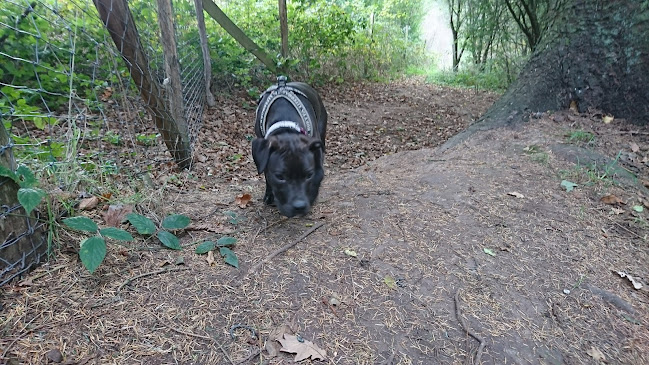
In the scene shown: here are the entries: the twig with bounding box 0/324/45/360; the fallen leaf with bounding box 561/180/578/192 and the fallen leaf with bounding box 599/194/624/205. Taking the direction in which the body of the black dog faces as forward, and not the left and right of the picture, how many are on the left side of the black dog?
2

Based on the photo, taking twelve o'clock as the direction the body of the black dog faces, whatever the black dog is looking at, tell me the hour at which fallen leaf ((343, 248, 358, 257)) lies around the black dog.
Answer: The fallen leaf is roughly at 11 o'clock from the black dog.

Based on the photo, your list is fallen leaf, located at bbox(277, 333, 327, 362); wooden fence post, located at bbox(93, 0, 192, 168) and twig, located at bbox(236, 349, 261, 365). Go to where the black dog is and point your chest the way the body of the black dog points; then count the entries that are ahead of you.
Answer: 2

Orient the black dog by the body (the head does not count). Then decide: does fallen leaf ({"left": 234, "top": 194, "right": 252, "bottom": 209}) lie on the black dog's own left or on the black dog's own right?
on the black dog's own right

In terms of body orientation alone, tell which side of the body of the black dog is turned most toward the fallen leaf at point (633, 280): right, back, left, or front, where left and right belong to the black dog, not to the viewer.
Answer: left

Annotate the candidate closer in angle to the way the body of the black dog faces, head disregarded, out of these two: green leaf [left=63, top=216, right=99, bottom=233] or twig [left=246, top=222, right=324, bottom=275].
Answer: the twig

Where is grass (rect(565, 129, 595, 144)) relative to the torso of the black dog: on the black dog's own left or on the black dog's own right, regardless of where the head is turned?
on the black dog's own left

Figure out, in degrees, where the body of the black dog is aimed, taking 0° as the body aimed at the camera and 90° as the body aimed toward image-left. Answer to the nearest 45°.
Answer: approximately 0°

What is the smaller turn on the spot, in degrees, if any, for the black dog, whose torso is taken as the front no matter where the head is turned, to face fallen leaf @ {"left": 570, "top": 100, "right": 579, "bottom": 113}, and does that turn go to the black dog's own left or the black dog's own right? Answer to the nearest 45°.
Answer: approximately 135° to the black dog's own left

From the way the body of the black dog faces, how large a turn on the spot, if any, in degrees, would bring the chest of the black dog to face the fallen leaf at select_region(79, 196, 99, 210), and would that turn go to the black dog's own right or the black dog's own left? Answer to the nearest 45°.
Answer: approximately 90° to the black dog's own right

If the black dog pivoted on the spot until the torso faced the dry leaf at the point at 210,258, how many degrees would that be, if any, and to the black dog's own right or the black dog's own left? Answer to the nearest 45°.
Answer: approximately 45° to the black dog's own right

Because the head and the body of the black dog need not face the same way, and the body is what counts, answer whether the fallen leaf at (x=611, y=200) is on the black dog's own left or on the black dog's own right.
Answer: on the black dog's own left

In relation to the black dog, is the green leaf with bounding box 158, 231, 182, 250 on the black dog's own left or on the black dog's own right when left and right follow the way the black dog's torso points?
on the black dog's own right

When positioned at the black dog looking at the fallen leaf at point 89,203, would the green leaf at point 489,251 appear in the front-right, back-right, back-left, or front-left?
back-left

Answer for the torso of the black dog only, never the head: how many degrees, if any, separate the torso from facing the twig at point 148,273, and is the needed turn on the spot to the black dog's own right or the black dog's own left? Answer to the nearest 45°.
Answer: approximately 45° to the black dog's own right
